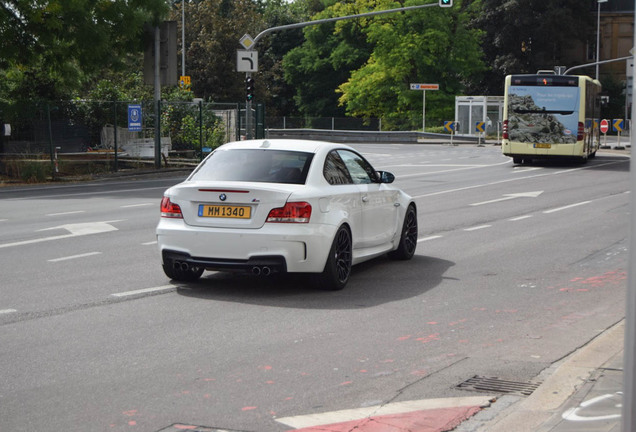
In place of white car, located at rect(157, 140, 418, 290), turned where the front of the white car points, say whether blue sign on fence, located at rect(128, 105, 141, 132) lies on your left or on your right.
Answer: on your left

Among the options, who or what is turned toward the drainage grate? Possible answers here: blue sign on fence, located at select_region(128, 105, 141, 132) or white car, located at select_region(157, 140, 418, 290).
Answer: the blue sign on fence

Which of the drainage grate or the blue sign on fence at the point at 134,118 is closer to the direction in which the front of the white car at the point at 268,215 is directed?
the blue sign on fence

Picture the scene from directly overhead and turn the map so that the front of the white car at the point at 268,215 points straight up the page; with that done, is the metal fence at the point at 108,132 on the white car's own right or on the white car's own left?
on the white car's own left

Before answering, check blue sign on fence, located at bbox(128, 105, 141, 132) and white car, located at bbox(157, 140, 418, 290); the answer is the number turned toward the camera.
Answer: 1

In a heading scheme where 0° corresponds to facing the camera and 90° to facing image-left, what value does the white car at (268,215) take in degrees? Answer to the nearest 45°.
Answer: approximately 225°

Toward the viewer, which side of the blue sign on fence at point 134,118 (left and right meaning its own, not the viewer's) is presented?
front

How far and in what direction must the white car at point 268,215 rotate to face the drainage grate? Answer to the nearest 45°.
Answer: approximately 90° to its right

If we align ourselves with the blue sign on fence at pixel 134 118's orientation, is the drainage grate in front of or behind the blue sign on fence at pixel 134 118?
in front

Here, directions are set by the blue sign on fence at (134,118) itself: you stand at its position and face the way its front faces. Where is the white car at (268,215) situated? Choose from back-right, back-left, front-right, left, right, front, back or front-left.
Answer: front
